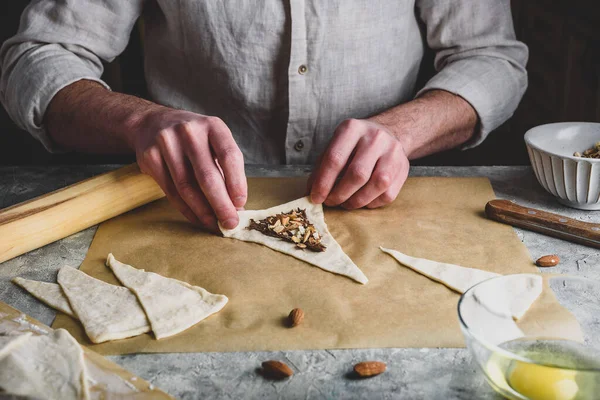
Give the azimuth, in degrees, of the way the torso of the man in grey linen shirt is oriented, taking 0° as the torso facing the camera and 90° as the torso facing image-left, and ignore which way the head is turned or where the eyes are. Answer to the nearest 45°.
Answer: approximately 0°

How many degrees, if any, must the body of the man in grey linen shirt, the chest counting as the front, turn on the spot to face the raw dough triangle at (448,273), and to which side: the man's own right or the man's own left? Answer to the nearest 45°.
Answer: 0° — they already face it

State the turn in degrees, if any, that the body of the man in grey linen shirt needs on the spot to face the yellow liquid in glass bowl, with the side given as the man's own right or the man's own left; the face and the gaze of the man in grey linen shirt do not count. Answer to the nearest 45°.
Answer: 0° — they already face it

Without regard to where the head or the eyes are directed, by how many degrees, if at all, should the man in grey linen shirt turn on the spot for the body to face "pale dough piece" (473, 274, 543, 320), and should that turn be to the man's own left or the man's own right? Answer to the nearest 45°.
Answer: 0° — they already face it

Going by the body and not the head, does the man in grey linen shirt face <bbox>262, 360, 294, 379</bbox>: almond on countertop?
yes

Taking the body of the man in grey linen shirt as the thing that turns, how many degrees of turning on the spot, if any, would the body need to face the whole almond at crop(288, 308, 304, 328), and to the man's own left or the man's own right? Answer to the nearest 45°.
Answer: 0° — they already face it

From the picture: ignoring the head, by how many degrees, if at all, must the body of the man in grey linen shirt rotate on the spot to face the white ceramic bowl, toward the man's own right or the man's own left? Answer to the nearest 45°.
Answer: approximately 45° to the man's own left
